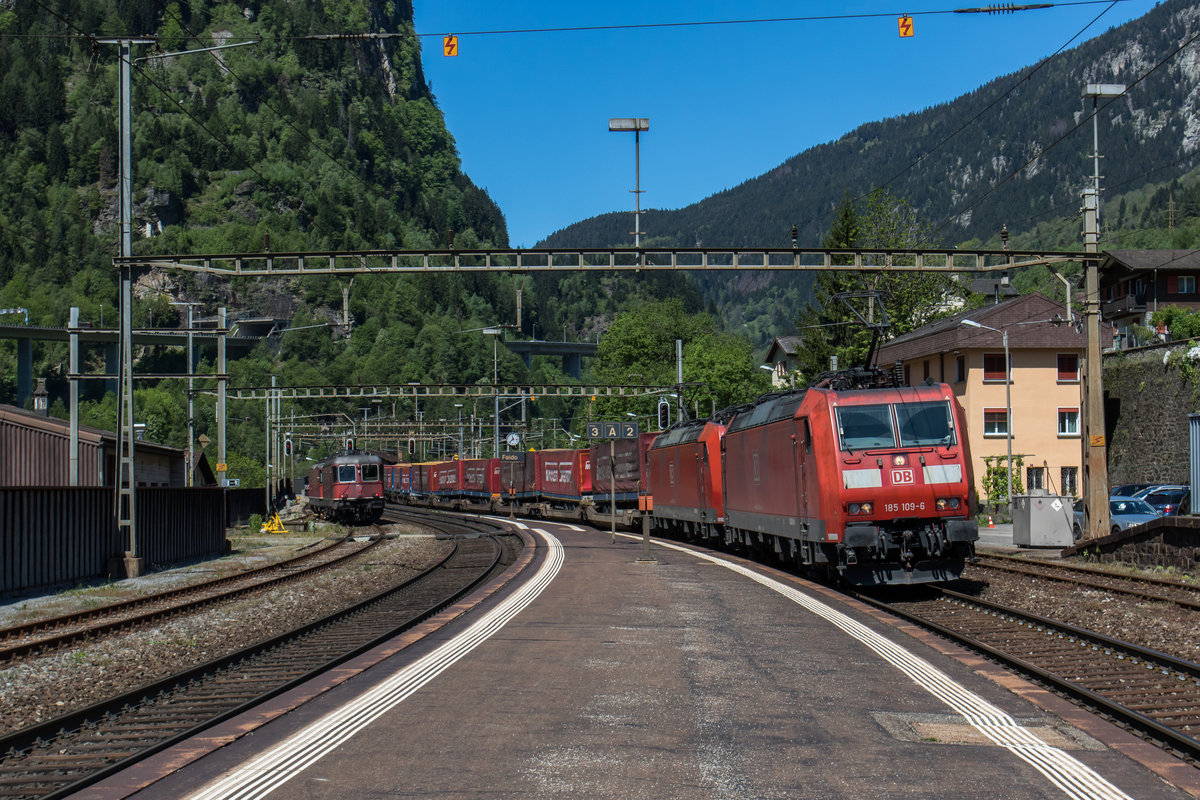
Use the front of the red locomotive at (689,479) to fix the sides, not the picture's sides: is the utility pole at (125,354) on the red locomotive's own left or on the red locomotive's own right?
on the red locomotive's own right

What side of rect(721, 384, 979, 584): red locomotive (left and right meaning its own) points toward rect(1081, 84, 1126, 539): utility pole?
left

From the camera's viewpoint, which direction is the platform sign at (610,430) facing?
toward the camera

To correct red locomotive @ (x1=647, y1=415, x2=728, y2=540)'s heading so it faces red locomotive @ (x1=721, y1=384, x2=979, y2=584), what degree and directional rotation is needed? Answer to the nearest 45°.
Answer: approximately 45° to its right

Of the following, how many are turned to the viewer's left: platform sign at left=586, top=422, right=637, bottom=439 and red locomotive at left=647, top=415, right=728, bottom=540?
0

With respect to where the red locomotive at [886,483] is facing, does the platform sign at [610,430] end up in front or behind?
behind

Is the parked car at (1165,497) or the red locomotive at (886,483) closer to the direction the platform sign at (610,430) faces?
the red locomotive

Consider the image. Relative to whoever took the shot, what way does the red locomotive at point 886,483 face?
facing the viewer and to the right of the viewer

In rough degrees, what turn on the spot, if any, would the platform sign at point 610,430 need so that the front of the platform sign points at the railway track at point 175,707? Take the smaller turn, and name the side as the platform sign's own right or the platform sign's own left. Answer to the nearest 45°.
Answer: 0° — it already faces it

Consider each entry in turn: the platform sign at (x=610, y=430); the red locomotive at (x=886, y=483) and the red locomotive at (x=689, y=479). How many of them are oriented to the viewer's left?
0

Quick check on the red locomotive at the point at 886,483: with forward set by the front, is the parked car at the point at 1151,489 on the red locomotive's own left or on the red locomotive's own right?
on the red locomotive's own left

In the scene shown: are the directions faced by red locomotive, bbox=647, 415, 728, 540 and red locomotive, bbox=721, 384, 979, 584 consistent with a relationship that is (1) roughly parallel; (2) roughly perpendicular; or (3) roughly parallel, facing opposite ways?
roughly parallel

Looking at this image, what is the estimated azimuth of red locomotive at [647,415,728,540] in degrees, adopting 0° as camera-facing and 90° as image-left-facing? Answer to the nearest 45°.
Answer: approximately 315°
